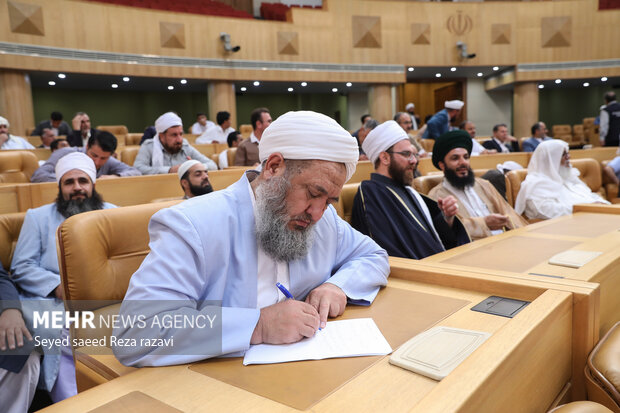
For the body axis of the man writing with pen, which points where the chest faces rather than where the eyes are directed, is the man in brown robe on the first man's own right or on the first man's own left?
on the first man's own left

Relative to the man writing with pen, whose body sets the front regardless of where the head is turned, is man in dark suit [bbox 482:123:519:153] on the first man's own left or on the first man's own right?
on the first man's own left

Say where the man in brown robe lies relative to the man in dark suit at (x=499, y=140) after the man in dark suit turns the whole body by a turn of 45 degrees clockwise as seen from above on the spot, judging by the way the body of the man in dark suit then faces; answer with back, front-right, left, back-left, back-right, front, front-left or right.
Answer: front

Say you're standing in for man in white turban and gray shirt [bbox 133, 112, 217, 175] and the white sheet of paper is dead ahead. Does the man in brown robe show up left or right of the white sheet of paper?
left

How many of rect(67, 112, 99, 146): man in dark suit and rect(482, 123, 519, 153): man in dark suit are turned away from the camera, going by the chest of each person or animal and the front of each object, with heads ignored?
0

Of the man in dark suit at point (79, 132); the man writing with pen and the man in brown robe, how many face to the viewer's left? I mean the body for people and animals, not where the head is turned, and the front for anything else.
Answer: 0

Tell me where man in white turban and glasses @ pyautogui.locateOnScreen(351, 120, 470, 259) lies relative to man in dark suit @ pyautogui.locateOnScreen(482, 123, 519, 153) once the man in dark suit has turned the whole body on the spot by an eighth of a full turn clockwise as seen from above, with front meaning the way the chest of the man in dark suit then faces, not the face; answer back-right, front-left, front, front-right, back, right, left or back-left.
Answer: front

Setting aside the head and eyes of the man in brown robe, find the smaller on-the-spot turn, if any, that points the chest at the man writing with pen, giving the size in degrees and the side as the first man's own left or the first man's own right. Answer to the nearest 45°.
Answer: approximately 45° to the first man's own right

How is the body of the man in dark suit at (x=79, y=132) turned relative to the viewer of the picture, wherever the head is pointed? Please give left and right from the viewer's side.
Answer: facing the viewer and to the right of the viewer

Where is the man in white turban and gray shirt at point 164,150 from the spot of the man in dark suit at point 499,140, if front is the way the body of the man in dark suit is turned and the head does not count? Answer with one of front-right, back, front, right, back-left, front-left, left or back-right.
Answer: right

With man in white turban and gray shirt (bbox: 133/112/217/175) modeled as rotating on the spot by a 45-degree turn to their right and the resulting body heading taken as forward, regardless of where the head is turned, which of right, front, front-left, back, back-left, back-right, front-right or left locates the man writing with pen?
front

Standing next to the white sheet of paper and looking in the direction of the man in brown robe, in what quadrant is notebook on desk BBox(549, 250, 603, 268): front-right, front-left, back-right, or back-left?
front-right

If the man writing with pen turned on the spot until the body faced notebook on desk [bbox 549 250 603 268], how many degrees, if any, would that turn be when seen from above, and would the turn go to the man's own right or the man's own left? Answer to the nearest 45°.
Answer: approximately 45° to the man's own left

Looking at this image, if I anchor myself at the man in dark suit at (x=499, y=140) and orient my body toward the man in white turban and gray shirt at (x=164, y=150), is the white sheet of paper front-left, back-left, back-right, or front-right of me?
front-left

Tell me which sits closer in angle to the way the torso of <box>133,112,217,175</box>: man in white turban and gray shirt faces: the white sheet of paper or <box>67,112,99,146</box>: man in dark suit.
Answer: the white sheet of paper
